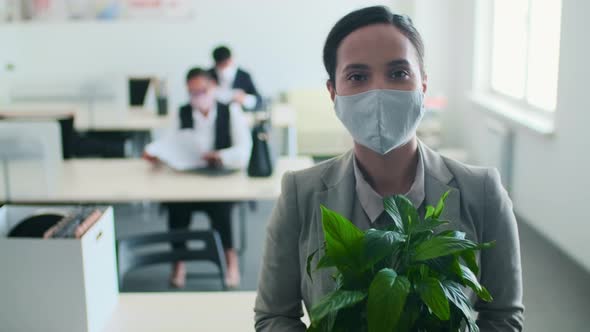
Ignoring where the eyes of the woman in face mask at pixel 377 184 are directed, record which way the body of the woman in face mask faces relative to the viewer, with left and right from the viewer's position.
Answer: facing the viewer

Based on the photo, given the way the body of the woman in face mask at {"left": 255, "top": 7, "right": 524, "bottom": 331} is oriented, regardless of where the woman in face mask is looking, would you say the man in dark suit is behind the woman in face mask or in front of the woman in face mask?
behind

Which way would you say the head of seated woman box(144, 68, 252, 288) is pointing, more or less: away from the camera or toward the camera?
toward the camera

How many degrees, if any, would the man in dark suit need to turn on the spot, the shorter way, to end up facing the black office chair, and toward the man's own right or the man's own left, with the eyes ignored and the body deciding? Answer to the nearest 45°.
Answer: approximately 45° to the man's own left

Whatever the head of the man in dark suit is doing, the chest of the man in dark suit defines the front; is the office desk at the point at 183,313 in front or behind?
in front

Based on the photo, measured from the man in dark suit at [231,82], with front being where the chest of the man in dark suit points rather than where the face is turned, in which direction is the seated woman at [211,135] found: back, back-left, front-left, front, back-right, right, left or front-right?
front-left

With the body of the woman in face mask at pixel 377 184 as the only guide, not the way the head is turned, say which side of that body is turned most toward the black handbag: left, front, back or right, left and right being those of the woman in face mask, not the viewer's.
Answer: back

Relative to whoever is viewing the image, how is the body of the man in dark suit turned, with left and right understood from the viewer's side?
facing the viewer and to the left of the viewer

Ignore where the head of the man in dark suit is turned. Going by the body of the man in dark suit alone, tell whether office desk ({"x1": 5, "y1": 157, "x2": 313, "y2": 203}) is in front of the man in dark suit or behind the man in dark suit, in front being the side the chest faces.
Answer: in front

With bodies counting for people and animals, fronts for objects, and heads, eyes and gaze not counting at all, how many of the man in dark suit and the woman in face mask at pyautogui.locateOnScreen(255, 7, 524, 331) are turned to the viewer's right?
0

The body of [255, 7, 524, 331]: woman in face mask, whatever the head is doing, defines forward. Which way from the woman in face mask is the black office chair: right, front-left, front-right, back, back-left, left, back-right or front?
back-right

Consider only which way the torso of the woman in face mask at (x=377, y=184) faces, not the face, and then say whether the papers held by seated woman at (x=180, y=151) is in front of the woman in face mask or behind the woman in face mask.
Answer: behind

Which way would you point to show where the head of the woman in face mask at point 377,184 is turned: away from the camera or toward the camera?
toward the camera
